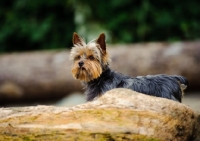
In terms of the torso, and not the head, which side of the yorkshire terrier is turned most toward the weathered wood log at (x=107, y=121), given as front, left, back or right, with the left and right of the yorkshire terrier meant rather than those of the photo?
left

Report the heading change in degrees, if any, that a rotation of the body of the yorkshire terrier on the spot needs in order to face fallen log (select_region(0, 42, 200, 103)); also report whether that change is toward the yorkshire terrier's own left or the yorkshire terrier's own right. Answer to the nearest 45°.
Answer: approximately 90° to the yorkshire terrier's own right

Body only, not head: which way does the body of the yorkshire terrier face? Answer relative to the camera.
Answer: to the viewer's left
